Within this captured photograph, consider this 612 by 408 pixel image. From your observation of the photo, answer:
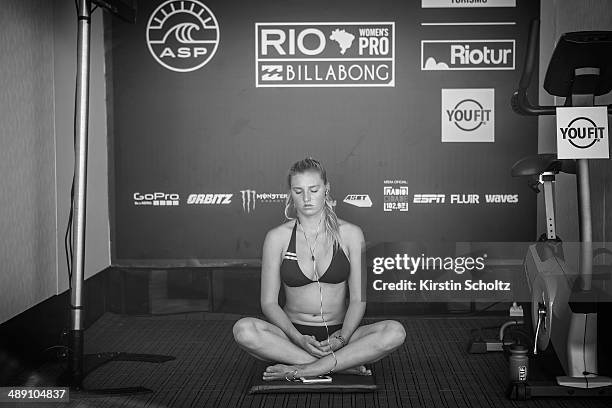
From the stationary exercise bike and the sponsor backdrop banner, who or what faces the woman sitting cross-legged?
the sponsor backdrop banner

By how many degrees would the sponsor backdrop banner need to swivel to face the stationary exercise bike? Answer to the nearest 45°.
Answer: approximately 45° to its left

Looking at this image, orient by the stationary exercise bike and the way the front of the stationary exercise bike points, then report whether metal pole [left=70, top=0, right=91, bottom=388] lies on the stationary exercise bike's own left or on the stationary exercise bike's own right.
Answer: on the stationary exercise bike's own right

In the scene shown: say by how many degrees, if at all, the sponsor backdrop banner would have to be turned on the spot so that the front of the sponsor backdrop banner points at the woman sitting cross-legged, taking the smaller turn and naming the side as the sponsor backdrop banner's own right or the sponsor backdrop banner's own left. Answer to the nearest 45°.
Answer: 0° — it already faces them

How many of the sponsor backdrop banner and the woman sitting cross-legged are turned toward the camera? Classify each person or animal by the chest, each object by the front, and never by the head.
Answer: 2

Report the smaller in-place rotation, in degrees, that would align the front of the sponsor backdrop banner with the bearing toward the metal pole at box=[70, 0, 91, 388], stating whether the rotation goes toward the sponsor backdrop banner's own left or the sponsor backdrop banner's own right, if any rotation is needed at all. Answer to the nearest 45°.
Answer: approximately 45° to the sponsor backdrop banner's own right

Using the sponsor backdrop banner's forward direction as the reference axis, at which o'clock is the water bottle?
The water bottle is roughly at 11 o'clock from the sponsor backdrop banner.

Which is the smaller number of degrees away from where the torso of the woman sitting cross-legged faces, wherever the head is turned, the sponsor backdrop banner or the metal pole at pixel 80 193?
the metal pole

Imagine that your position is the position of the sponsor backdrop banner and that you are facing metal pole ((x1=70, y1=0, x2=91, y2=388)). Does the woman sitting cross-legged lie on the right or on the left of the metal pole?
left

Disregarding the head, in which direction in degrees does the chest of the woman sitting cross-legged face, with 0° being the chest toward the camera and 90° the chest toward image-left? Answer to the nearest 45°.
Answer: approximately 0°
